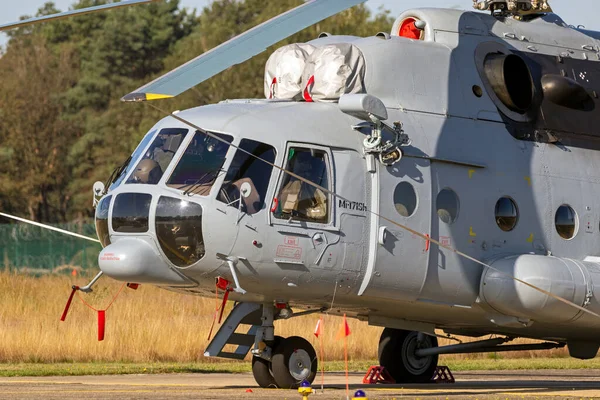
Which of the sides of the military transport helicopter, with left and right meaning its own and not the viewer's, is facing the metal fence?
right

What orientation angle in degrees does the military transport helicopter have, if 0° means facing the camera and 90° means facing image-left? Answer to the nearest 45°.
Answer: approximately 45°
